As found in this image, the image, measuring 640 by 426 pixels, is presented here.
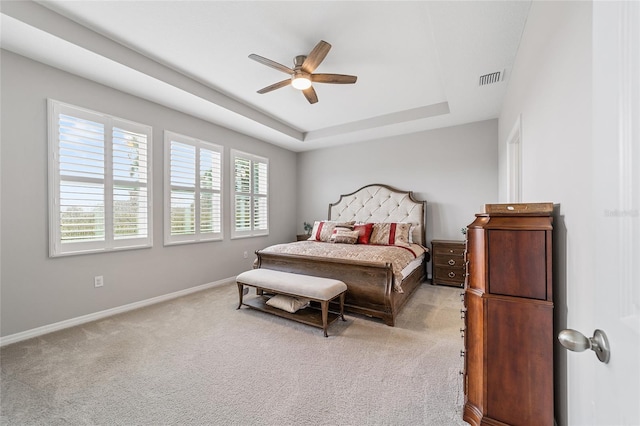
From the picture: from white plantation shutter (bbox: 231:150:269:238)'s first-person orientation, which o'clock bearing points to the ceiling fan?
The ceiling fan is roughly at 1 o'clock from the white plantation shutter.

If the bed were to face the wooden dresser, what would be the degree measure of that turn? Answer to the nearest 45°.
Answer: approximately 45° to its left

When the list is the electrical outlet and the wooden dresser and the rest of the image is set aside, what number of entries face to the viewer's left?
1

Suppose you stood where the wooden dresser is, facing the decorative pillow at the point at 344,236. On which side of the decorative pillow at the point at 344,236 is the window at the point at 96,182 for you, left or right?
left

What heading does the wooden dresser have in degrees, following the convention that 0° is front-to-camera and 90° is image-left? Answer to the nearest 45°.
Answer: approximately 90°

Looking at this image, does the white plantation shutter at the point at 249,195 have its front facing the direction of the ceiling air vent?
yes

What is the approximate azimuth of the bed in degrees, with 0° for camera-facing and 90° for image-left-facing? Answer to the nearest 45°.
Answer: approximately 45°

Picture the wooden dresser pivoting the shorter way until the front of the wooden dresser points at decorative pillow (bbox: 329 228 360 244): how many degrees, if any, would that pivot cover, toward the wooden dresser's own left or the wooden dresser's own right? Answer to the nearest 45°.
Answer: approximately 45° to the wooden dresser's own right

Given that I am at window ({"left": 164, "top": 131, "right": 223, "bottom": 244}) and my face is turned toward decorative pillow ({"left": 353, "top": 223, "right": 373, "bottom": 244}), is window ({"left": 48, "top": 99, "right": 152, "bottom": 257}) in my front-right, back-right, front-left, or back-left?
back-right

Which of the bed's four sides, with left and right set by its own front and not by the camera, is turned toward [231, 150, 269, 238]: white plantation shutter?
right
